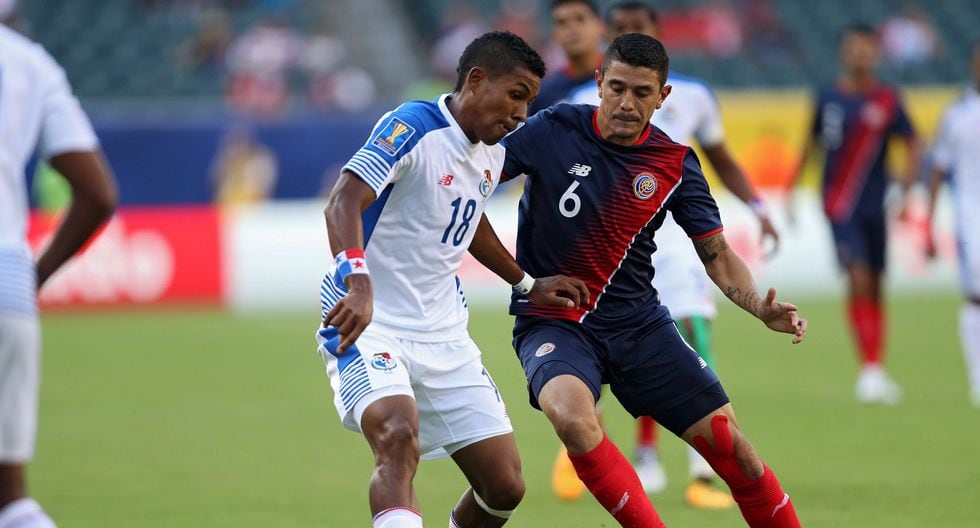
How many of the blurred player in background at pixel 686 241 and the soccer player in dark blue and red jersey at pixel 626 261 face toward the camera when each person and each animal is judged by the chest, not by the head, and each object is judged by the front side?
2

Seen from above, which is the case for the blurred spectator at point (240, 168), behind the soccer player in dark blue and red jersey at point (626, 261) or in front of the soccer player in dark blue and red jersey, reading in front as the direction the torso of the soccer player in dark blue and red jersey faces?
behind

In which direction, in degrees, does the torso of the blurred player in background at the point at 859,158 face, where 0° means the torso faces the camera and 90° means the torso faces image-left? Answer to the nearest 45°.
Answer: approximately 0°

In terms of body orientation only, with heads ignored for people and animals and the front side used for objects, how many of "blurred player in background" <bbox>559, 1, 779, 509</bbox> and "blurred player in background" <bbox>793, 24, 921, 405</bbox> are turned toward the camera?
2

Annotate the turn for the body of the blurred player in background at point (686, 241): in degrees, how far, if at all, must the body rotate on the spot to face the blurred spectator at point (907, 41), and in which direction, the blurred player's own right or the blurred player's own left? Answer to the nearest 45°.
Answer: approximately 180°

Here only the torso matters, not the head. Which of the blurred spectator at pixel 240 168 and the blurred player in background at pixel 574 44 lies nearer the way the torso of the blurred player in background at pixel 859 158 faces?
the blurred player in background

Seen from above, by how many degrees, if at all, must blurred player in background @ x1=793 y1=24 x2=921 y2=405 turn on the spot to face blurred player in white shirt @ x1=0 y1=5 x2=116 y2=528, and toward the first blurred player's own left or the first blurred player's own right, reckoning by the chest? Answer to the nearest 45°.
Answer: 0° — they already face them
